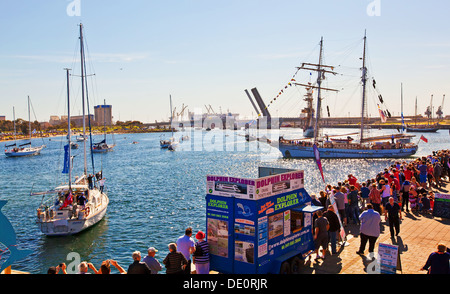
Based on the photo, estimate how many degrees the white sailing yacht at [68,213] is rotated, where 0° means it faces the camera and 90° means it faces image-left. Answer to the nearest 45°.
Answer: approximately 225°

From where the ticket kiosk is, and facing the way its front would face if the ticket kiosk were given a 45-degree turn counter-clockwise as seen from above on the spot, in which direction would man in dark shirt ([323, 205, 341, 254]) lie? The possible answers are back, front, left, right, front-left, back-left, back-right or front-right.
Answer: front-left
